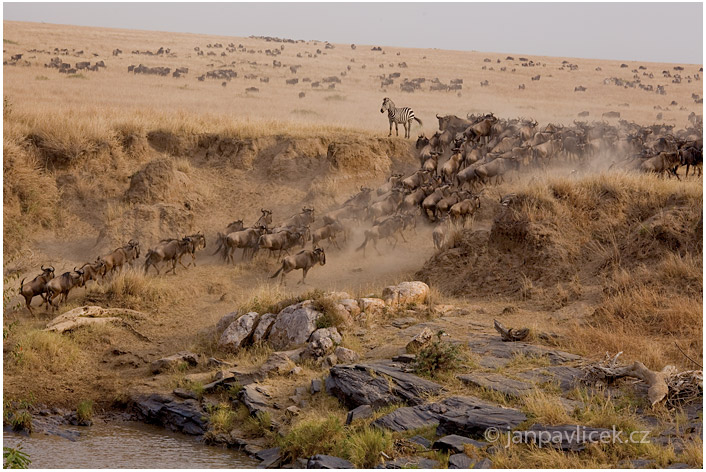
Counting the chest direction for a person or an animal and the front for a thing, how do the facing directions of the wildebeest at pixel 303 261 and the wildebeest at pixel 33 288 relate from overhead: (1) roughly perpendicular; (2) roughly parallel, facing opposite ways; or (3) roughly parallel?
roughly parallel
